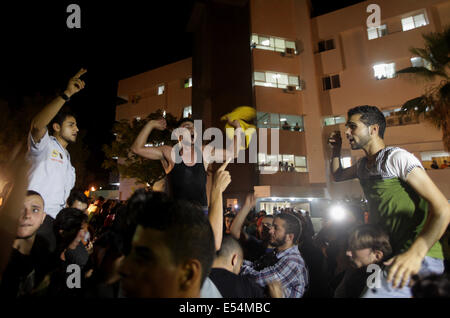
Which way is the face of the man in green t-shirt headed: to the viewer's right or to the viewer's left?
to the viewer's left

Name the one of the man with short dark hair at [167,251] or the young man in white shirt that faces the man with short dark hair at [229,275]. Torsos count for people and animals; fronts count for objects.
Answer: the young man in white shirt

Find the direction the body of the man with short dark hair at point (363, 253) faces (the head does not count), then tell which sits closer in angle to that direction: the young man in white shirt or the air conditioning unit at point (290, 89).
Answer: the young man in white shirt

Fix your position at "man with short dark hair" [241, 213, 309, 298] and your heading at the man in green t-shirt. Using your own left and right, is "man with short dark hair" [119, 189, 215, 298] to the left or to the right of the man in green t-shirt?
right

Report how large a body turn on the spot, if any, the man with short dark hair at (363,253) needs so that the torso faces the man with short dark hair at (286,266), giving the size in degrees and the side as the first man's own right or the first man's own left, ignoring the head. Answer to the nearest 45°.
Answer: approximately 45° to the first man's own right

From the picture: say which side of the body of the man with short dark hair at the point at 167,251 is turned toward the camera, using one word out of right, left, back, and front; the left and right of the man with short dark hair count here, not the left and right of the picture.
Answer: left

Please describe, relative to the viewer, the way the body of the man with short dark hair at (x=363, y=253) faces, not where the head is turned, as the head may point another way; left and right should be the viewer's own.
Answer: facing to the left of the viewer

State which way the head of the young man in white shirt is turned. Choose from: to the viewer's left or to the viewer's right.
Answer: to the viewer's right

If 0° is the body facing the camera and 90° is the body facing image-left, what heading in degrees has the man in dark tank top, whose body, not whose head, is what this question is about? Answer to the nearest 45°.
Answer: approximately 0°

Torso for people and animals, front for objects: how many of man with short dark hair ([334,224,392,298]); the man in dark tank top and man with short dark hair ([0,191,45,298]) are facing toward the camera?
2

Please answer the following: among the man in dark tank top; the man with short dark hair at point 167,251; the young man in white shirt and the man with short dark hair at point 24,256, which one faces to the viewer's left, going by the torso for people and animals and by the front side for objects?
the man with short dark hair at point 167,251
